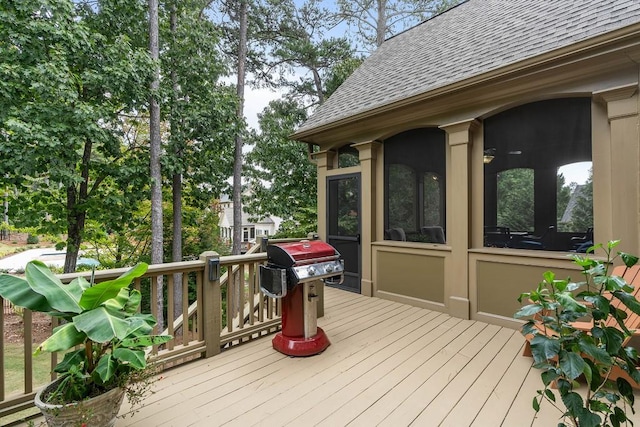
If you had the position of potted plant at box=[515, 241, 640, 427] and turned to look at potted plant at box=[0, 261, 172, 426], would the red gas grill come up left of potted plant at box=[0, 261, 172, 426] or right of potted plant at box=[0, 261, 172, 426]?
right

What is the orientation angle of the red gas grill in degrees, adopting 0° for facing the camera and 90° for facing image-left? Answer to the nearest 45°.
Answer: approximately 315°

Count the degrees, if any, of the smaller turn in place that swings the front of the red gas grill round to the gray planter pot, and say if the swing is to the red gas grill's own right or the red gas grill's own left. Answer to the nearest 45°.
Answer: approximately 90° to the red gas grill's own right

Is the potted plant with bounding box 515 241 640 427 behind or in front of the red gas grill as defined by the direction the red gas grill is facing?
in front

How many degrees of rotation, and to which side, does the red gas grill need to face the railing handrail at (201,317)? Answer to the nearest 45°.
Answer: approximately 135° to its right

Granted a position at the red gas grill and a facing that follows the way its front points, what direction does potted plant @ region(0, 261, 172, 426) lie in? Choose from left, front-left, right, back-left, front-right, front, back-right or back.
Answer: right

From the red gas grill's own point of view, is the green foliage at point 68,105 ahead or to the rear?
to the rear
